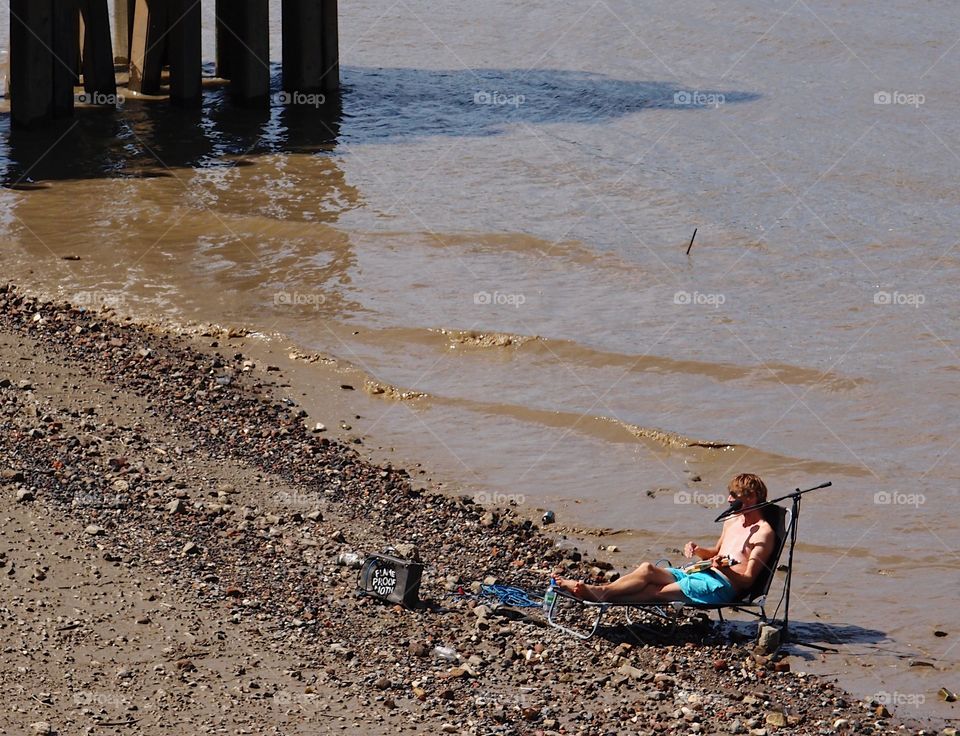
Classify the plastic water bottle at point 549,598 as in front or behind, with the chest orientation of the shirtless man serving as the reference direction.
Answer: in front

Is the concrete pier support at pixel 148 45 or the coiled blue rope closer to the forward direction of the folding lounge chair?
the coiled blue rope

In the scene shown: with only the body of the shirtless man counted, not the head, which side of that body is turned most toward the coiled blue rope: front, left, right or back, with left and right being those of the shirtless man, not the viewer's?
front

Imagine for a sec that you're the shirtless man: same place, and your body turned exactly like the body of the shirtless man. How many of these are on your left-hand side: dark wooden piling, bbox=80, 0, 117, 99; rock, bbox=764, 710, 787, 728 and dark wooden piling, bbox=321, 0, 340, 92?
1

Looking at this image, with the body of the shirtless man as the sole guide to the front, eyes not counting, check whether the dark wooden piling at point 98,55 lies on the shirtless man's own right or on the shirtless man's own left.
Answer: on the shirtless man's own right

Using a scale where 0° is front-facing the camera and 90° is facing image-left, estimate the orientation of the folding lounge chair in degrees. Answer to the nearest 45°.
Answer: approximately 90°

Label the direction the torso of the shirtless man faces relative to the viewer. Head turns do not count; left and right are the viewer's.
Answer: facing to the left of the viewer

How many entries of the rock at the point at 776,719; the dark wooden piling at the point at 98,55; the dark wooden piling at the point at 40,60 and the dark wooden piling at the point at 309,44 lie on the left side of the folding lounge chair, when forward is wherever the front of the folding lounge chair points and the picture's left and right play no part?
1

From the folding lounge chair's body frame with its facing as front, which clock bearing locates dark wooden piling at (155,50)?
The dark wooden piling is roughly at 2 o'clock from the folding lounge chair.

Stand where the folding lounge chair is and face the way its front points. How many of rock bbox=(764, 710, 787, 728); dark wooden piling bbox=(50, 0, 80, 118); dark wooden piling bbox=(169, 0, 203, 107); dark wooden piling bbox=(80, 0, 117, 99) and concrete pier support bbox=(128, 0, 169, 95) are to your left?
1

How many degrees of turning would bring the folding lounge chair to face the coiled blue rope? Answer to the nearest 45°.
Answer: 0° — it already faces it

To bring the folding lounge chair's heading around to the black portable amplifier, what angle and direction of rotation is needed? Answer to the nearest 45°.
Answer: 0° — it already faces it
